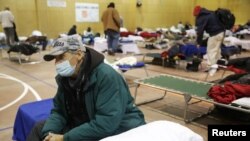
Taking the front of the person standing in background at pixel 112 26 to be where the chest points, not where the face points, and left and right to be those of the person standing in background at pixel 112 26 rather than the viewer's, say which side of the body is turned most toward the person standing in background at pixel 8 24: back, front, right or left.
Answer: left

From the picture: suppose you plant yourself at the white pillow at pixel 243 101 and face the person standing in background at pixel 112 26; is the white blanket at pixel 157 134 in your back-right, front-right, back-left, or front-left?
back-left

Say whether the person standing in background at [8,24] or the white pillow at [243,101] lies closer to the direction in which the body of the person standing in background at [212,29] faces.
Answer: the person standing in background

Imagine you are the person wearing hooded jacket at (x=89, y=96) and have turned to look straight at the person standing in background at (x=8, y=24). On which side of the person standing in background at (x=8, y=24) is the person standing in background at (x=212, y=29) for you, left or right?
right

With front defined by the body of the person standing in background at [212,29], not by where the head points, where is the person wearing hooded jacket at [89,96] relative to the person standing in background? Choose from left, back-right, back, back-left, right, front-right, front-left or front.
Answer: left
